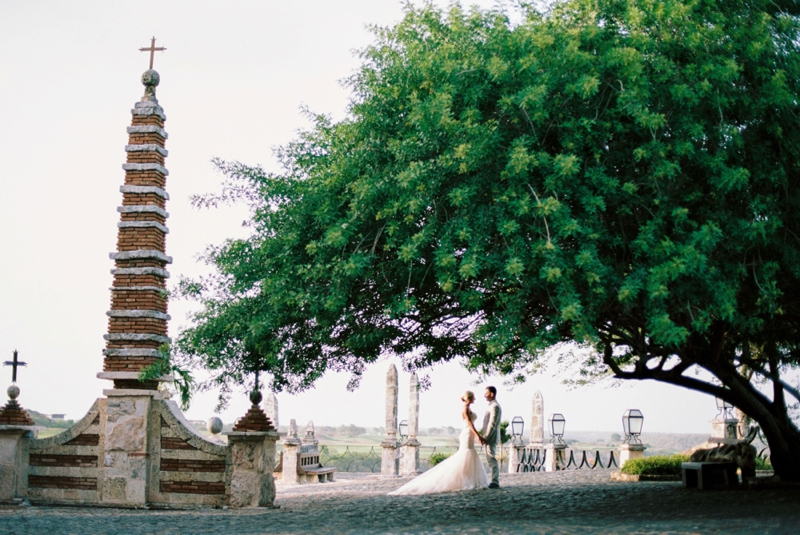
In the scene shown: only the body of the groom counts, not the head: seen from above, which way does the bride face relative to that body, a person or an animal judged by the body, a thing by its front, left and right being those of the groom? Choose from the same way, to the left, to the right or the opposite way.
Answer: the opposite way

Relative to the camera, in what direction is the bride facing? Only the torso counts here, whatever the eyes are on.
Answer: to the viewer's right

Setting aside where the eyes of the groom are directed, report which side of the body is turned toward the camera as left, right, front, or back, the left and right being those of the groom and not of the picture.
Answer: left

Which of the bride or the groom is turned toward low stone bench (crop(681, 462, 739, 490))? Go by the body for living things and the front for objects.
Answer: the bride

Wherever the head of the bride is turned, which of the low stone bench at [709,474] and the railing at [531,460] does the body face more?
the low stone bench

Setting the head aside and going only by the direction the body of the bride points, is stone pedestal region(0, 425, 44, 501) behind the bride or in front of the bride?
behind

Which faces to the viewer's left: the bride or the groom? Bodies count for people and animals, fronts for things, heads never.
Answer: the groom

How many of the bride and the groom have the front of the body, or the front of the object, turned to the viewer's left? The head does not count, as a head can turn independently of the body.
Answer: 1

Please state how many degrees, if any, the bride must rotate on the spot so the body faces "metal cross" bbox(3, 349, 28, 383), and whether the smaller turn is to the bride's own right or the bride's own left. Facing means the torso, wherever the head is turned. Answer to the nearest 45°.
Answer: approximately 180°
